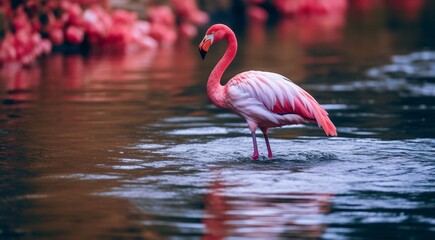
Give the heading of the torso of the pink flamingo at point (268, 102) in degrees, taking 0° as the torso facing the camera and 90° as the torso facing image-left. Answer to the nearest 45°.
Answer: approximately 90°
